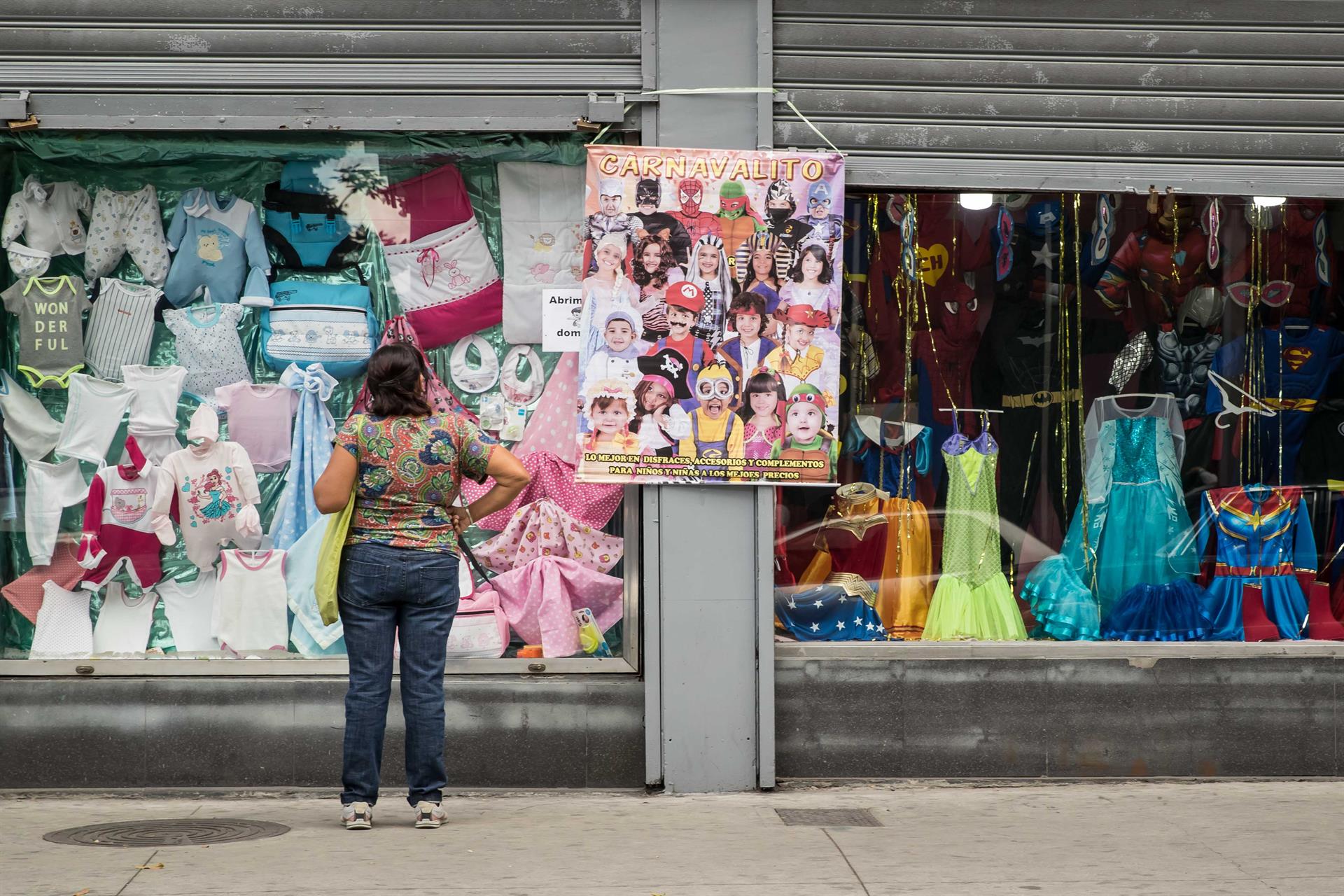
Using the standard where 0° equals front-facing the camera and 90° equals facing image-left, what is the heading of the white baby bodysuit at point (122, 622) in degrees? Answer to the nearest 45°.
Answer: approximately 0°

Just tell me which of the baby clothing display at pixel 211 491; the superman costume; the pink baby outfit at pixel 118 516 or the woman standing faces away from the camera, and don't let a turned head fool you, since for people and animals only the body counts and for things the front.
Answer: the woman standing

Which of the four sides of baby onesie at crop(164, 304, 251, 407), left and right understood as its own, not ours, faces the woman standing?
front

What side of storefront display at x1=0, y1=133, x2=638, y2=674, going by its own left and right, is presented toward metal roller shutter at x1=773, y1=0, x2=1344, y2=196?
left

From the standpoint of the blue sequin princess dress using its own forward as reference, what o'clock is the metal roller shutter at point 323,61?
The metal roller shutter is roughly at 2 o'clock from the blue sequin princess dress.

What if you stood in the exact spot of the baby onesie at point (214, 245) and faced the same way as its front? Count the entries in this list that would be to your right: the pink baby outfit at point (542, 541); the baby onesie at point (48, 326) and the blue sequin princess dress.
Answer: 1

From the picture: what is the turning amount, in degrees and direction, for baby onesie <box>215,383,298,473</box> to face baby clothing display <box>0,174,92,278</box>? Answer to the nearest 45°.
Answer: approximately 90° to its right
